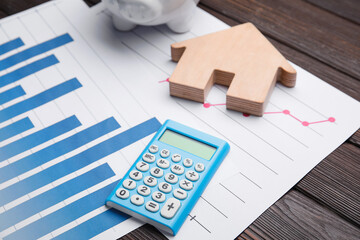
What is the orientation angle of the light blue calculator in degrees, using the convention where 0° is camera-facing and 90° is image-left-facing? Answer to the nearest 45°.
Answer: approximately 45°
